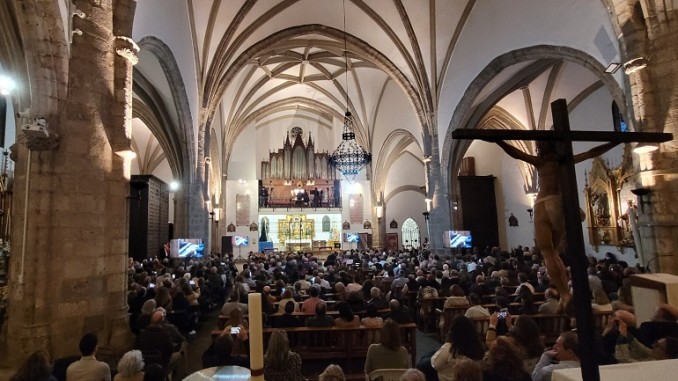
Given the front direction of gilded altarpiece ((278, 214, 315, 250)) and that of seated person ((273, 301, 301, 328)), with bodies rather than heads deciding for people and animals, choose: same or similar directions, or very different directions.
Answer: very different directions

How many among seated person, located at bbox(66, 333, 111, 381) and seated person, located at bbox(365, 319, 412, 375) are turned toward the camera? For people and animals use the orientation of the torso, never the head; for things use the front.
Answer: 0

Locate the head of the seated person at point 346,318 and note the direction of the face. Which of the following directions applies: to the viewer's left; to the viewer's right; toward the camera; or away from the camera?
away from the camera

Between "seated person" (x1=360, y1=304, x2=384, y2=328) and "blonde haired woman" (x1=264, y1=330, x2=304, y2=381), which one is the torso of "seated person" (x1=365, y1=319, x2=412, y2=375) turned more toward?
the seated person

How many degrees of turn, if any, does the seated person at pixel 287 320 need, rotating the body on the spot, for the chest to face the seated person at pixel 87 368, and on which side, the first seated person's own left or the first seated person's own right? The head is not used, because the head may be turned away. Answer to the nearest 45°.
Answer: approximately 135° to the first seated person's own left

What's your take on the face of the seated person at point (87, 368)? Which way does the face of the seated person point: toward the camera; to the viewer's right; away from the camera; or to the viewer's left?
away from the camera

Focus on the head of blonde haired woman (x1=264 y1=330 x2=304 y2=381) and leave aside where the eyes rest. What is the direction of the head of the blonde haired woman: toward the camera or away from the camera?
away from the camera

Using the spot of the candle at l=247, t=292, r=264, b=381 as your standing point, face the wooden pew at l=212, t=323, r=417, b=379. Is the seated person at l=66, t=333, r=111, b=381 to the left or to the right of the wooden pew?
left

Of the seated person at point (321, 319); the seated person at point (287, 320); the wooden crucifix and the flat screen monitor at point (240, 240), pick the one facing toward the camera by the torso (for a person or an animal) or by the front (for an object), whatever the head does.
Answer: the flat screen monitor

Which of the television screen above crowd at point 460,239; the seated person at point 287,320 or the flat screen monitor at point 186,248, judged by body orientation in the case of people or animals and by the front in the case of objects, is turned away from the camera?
the seated person

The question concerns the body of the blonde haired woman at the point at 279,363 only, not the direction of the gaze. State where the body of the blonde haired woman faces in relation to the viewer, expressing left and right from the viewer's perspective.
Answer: facing away from the viewer

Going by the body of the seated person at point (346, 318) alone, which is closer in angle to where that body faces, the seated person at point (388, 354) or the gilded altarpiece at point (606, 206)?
the gilded altarpiece
